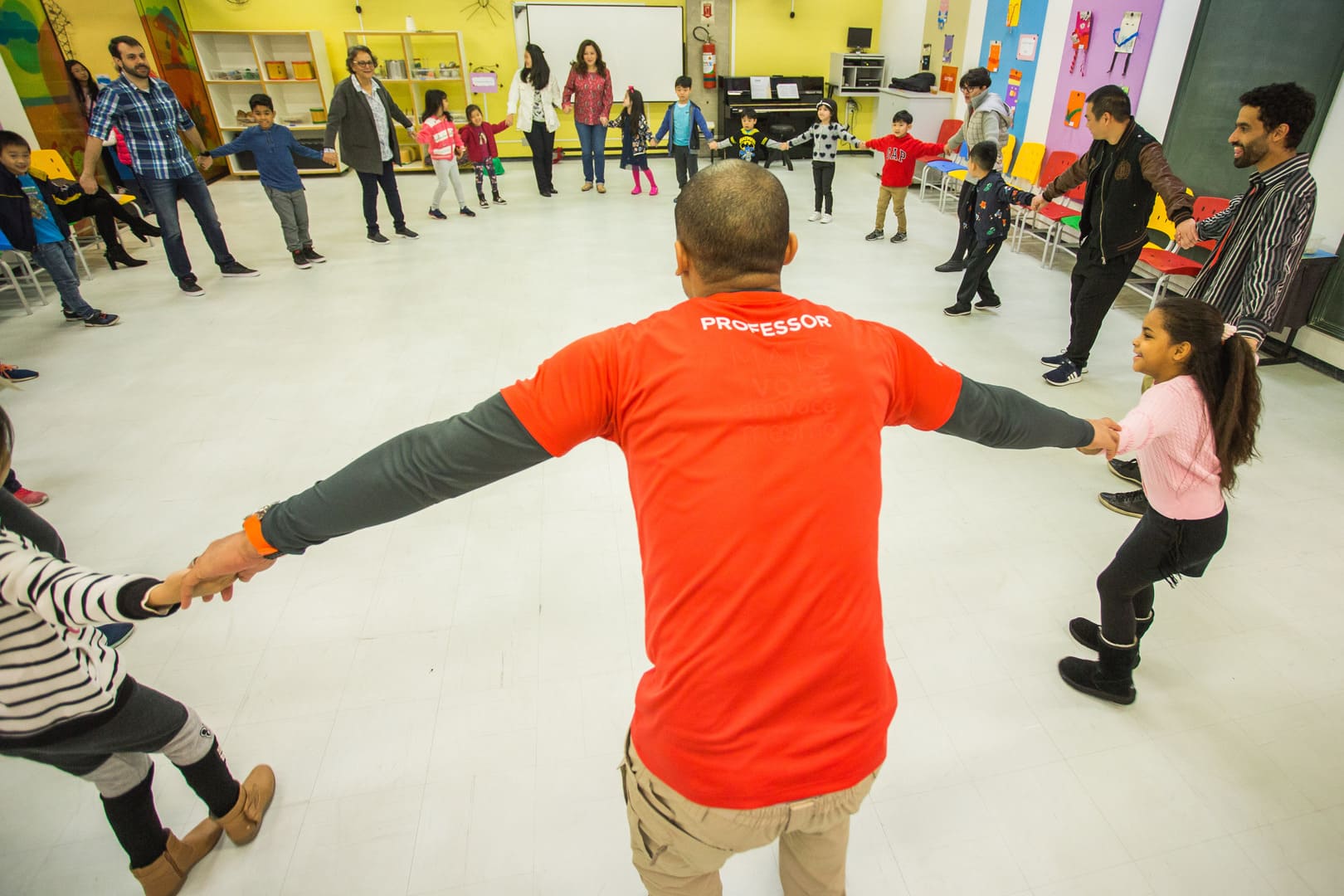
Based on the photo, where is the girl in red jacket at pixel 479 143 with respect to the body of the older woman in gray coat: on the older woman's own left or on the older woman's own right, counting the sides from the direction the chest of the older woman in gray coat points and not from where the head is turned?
on the older woman's own left

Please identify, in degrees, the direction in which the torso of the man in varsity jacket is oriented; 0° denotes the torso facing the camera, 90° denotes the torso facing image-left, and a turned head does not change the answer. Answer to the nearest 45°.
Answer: approximately 45°

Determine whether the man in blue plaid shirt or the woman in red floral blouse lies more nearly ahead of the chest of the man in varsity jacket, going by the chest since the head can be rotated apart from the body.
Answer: the man in blue plaid shirt

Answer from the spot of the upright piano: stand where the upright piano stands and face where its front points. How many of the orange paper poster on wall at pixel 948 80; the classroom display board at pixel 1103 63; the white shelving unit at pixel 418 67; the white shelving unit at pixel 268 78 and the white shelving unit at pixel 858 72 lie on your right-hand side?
2

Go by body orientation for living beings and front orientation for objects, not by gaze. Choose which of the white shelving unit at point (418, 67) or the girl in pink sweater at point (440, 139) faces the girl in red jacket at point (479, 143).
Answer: the white shelving unit

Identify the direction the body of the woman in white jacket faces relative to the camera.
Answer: toward the camera

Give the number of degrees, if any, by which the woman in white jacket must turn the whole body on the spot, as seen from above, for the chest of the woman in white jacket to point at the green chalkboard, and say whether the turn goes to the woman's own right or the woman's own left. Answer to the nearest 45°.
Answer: approximately 45° to the woman's own left

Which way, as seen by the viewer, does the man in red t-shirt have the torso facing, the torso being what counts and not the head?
away from the camera

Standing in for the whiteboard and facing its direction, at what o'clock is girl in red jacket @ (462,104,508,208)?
The girl in red jacket is roughly at 1 o'clock from the whiteboard.

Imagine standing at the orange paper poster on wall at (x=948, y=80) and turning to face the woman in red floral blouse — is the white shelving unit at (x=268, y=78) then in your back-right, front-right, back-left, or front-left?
front-right

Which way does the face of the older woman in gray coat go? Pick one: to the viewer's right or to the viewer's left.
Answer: to the viewer's right

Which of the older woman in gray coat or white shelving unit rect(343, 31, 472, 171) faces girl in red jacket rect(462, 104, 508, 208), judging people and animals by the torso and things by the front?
the white shelving unit

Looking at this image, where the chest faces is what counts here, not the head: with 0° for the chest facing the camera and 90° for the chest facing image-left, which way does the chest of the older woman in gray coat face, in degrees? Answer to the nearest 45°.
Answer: approximately 315°

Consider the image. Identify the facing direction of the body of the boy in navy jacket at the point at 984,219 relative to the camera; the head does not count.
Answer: to the viewer's left

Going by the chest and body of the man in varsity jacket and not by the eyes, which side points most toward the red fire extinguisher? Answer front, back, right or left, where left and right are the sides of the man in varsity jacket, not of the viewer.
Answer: right

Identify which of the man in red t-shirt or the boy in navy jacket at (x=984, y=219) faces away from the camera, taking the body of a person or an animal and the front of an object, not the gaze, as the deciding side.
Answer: the man in red t-shirt

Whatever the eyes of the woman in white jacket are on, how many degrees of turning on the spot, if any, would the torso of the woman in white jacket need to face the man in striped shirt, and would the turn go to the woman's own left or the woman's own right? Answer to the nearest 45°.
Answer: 0° — they already face them

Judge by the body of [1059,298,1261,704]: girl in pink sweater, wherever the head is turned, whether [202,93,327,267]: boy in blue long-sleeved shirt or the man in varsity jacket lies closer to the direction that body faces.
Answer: the boy in blue long-sleeved shirt

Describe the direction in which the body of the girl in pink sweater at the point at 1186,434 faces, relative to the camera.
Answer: to the viewer's left

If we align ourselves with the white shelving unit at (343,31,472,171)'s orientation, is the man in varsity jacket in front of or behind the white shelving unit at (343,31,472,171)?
in front

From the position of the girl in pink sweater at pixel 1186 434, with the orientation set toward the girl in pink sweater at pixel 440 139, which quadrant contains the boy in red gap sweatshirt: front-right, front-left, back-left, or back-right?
front-right
